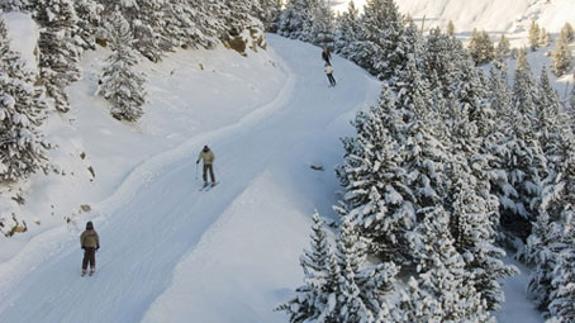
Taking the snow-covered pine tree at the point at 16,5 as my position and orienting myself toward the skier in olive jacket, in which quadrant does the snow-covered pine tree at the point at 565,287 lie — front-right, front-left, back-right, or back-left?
front-left

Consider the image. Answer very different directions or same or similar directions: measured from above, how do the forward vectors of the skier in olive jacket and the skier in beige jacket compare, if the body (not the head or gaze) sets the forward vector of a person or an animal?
same or similar directions
